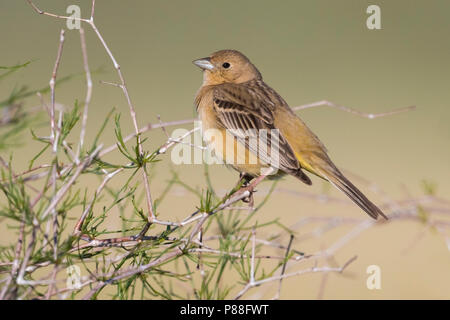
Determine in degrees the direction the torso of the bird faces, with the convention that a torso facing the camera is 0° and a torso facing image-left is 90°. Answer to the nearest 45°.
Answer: approximately 90°
